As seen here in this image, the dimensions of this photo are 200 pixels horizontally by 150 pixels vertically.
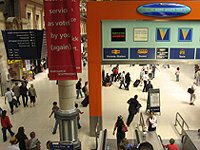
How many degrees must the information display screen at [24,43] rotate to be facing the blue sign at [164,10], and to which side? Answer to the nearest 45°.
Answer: approximately 90° to its left

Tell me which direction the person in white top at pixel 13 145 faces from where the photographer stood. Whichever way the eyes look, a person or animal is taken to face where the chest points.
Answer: facing away from the viewer

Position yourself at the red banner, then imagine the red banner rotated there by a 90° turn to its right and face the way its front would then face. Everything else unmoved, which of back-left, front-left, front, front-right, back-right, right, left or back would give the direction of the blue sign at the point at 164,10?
back-right

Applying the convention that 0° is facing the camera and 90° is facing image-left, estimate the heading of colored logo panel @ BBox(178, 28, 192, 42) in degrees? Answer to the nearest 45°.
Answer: approximately 0°

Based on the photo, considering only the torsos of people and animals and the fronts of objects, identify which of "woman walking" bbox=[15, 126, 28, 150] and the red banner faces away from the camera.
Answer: the woman walking

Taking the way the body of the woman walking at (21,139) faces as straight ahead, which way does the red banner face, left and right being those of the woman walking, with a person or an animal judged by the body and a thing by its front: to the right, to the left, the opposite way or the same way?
the opposite way

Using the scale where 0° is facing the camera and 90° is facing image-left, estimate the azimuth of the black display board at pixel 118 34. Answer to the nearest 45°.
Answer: approximately 0°

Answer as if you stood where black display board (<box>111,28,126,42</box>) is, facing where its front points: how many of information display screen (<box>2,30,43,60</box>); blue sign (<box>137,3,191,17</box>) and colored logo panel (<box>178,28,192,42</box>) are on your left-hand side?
2

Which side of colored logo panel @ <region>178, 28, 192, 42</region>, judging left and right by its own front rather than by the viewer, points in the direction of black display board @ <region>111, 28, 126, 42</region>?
right
